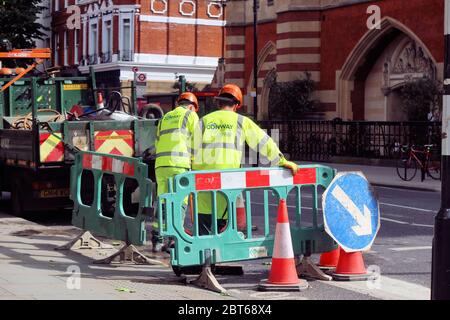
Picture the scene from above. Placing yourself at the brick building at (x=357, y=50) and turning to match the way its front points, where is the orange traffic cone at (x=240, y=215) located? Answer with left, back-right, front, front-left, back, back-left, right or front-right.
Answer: front-left

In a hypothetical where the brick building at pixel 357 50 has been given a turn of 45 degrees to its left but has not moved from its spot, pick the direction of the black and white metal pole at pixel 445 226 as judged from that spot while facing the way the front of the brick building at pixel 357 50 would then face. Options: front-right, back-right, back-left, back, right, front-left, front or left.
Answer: front

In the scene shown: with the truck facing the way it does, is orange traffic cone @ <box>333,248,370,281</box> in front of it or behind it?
behind

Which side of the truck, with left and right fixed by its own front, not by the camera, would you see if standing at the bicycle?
right

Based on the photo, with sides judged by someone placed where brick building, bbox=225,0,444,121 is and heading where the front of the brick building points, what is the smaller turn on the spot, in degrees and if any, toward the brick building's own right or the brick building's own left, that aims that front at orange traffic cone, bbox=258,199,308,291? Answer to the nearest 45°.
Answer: approximately 45° to the brick building's own left

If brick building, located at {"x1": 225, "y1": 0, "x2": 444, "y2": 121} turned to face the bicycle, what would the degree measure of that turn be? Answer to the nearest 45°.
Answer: approximately 45° to its left

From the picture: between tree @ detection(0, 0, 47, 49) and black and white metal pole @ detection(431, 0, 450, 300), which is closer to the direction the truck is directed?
the tree

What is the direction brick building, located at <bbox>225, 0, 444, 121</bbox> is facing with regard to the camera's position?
facing the viewer and to the left of the viewer

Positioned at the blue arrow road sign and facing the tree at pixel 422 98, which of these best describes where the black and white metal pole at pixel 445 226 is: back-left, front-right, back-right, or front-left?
back-right

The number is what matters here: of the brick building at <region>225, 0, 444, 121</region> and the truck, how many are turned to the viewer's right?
0

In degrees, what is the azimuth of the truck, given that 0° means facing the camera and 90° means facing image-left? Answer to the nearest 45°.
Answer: approximately 135°

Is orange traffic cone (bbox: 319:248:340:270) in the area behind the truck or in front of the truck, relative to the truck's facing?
behind

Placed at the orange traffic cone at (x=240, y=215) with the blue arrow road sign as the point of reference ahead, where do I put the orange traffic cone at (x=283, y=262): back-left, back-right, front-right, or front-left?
front-right

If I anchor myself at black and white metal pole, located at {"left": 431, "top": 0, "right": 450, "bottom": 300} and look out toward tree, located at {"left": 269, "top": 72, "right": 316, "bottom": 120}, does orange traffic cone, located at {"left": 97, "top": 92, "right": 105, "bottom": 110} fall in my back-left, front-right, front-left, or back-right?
front-left
